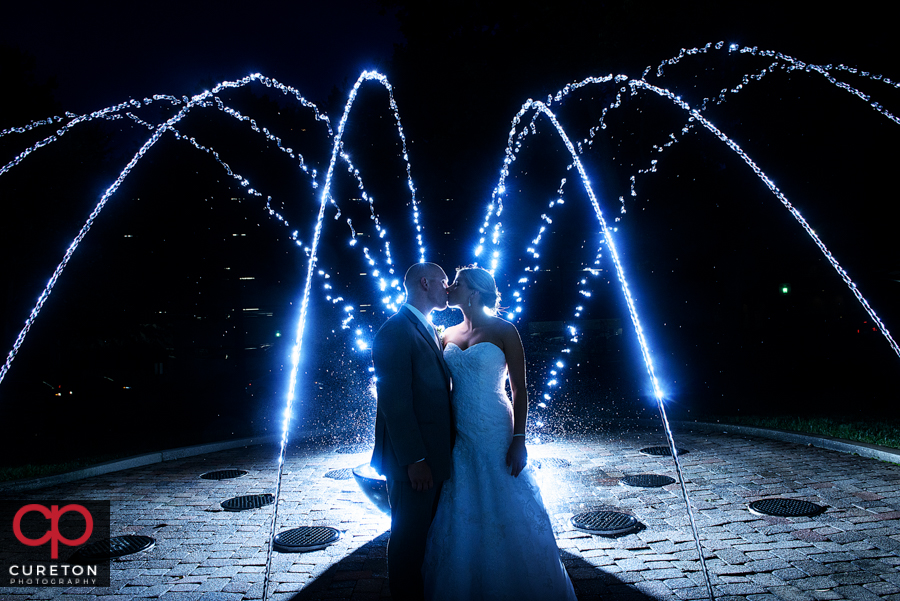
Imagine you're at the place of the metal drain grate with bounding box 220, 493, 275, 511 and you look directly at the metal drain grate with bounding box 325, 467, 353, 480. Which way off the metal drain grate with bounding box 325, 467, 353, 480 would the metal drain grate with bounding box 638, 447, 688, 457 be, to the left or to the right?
right

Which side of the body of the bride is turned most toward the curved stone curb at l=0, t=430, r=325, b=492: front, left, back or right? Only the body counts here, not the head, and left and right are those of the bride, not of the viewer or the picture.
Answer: right

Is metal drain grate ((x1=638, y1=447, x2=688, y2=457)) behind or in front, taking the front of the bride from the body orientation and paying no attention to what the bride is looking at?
behind

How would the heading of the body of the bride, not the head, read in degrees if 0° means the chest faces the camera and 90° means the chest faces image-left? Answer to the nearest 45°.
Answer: approximately 45°

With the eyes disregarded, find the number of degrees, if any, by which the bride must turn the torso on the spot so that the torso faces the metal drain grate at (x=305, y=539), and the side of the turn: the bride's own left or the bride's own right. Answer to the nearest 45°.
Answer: approximately 90° to the bride's own right

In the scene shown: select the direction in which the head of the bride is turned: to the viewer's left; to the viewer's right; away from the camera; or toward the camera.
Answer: to the viewer's left

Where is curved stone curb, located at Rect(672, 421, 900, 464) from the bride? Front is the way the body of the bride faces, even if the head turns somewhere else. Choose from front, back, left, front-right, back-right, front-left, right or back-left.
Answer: back

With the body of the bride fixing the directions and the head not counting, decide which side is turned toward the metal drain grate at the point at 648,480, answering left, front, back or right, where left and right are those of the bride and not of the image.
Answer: back

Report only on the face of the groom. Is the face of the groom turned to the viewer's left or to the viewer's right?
to the viewer's right

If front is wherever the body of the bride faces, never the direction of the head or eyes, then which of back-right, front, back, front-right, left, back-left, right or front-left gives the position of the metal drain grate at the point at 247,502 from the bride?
right
